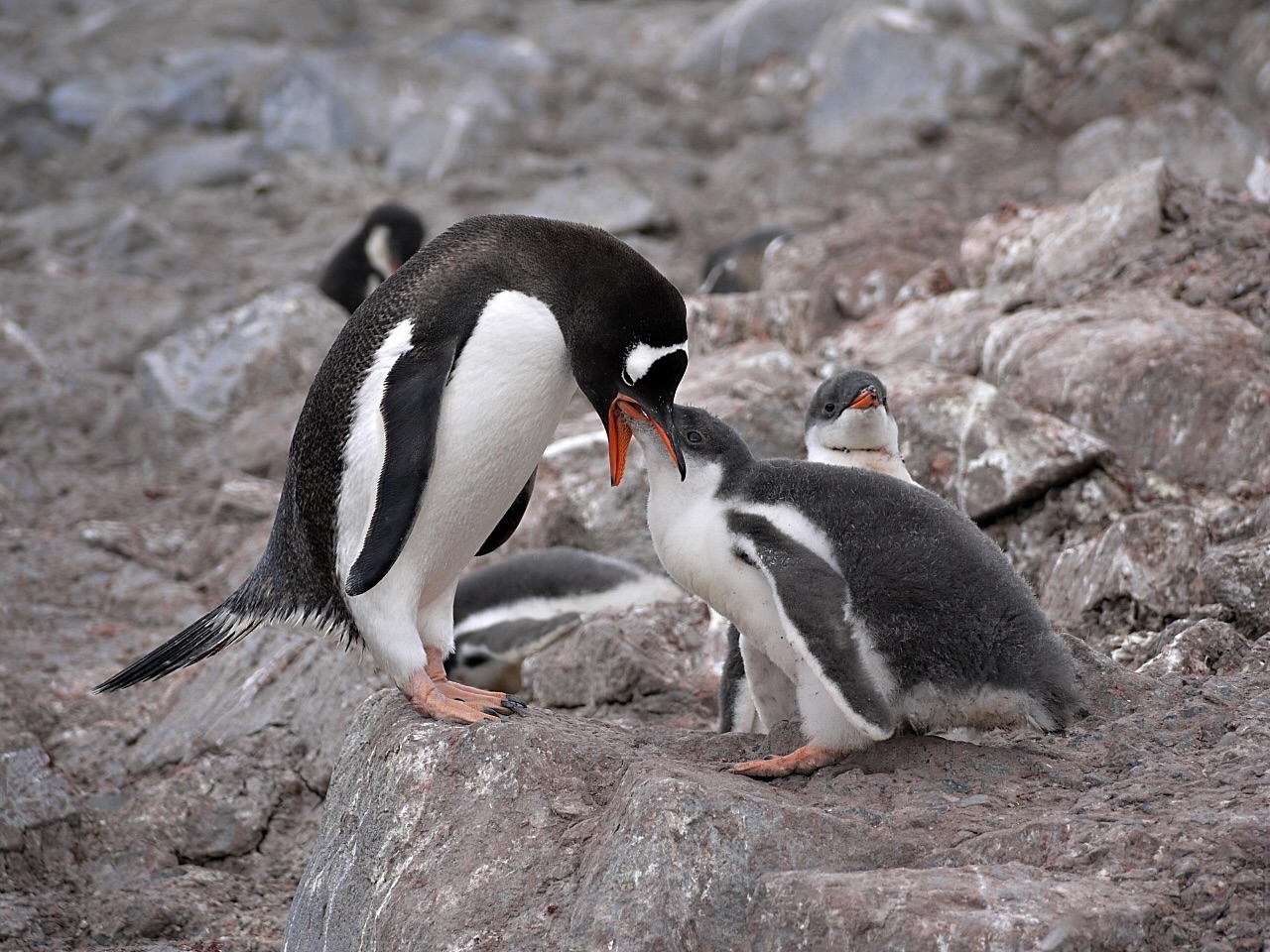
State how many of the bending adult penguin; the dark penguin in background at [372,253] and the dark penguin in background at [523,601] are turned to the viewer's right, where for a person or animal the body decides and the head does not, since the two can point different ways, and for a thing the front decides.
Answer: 2

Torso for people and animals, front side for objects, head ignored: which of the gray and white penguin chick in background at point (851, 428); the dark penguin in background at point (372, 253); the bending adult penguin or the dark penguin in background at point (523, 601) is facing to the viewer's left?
the dark penguin in background at point (523, 601)

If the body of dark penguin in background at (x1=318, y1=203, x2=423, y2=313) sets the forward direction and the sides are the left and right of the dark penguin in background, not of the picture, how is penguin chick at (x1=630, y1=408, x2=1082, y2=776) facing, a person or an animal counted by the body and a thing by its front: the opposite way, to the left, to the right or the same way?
the opposite way

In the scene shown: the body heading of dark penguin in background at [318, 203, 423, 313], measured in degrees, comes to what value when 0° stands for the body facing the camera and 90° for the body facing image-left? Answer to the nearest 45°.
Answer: approximately 270°

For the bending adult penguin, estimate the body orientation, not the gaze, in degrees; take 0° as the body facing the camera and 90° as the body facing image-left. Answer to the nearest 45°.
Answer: approximately 270°

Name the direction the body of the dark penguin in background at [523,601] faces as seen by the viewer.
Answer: to the viewer's left

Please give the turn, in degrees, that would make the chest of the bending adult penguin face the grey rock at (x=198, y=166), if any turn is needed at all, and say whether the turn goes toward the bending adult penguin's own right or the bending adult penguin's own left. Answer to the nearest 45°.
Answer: approximately 90° to the bending adult penguin's own left

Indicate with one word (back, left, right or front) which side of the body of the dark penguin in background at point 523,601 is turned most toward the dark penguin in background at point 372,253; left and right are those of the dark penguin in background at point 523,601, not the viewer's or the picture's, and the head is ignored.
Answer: right
